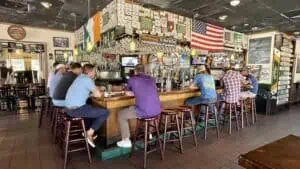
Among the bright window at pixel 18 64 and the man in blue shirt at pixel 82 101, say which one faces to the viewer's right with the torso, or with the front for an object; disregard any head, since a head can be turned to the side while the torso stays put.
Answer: the man in blue shirt

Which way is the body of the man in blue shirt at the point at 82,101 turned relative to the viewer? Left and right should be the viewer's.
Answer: facing to the right of the viewer

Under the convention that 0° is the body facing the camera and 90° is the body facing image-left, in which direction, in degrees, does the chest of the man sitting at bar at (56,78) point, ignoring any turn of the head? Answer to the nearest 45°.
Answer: approximately 270°

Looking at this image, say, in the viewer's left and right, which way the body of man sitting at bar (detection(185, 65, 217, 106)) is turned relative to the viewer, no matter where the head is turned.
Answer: facing away from the viewer and to the left of the viewer

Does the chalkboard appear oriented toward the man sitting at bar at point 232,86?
yes
